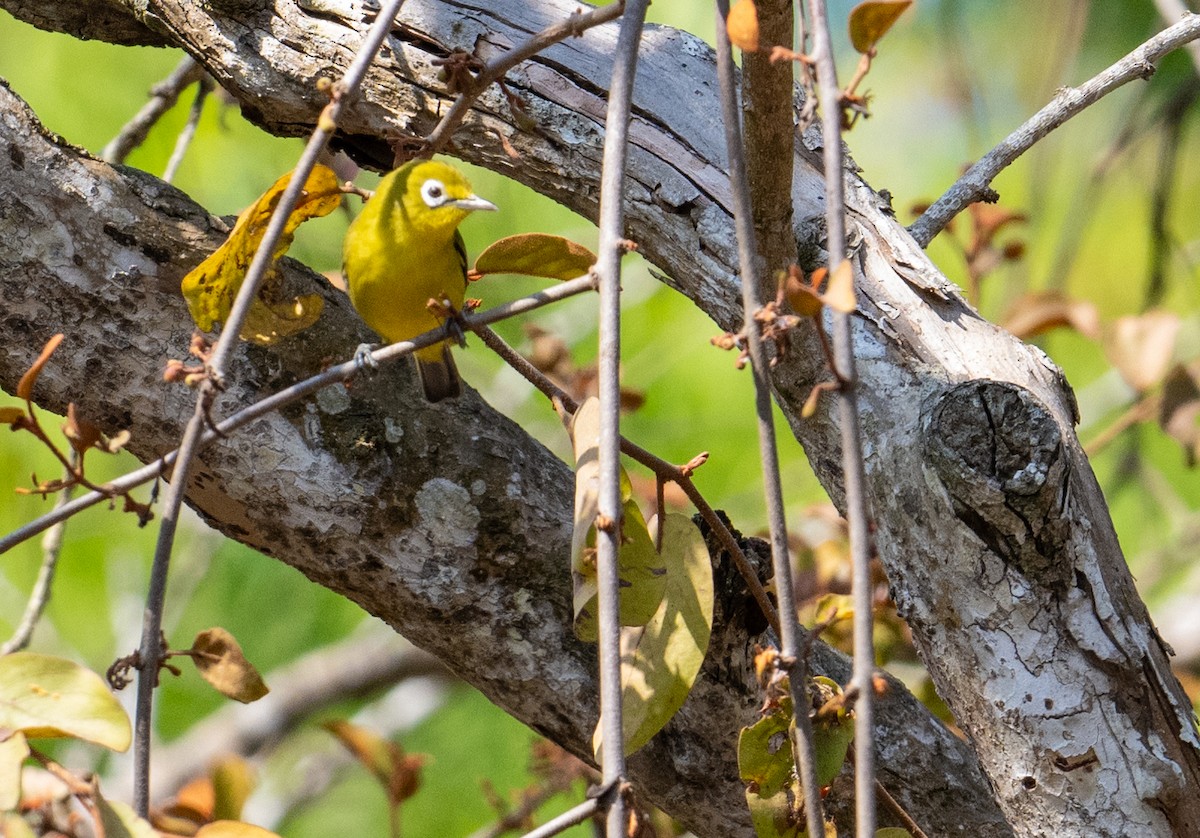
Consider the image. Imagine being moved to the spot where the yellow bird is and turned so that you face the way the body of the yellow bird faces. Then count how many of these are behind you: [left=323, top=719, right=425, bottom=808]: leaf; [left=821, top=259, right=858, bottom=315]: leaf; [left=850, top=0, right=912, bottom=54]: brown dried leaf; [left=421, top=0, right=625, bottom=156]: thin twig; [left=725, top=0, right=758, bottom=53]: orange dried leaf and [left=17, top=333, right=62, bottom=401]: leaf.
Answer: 1

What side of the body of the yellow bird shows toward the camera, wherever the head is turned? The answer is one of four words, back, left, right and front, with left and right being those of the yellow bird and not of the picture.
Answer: front
